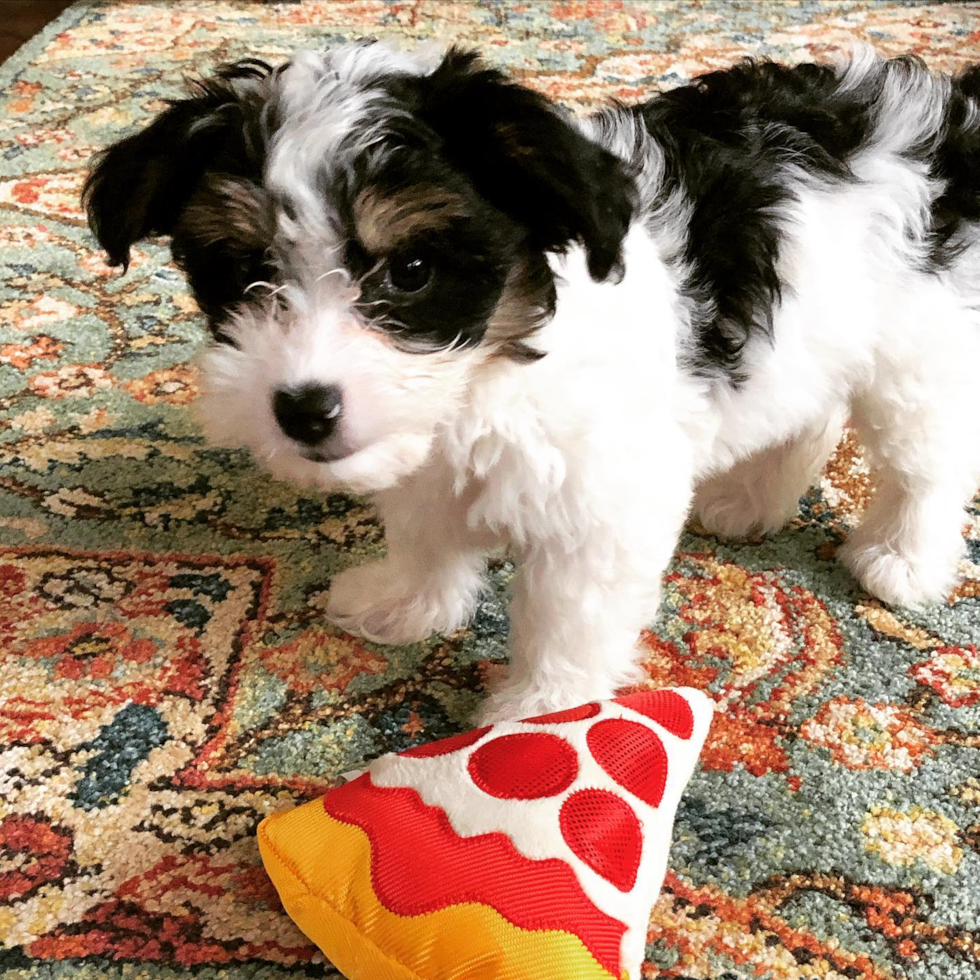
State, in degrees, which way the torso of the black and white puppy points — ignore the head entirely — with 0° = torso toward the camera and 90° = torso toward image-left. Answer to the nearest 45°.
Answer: approximately 45°
